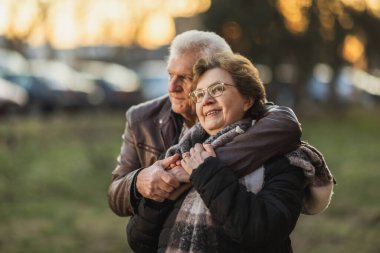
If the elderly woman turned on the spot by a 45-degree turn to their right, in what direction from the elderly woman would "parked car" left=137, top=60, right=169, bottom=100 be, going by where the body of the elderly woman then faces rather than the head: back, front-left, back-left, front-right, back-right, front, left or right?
right

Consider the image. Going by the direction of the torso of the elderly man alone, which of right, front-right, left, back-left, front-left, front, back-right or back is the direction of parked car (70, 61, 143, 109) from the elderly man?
back-right

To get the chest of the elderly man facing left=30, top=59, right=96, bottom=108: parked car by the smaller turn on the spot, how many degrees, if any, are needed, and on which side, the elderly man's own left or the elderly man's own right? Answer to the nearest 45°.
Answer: approximately 135° to the elderly man's own right

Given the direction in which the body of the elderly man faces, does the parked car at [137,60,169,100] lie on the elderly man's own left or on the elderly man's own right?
on the elderly man's own right

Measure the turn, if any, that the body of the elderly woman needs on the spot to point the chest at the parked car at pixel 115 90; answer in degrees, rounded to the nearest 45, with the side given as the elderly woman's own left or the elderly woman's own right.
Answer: approximately 135° to the elderly woman's own right

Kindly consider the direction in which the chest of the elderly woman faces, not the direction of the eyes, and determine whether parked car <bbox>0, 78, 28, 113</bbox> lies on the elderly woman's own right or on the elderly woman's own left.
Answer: on the elderly woman's own right

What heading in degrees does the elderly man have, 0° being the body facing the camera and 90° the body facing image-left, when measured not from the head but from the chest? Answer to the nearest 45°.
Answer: approximately 45°

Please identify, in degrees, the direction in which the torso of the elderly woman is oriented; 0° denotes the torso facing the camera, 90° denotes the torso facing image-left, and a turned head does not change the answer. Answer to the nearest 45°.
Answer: approximately 45°
